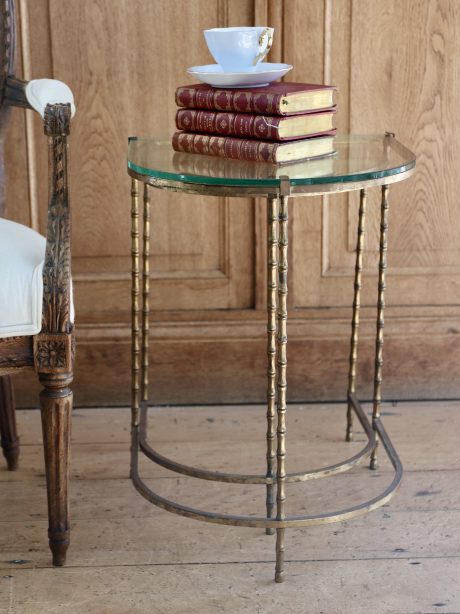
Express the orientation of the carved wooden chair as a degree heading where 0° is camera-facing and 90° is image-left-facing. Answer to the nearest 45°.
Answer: approximately 0°
